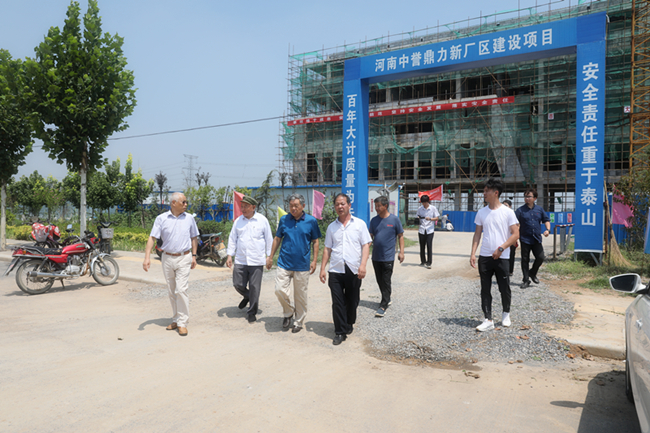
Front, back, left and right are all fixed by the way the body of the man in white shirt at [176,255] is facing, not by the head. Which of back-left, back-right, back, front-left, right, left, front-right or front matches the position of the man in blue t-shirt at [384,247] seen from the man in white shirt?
left

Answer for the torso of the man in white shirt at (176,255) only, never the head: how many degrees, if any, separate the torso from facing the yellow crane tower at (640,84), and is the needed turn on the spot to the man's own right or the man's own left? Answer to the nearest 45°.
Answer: approximately 135° to the man's own left

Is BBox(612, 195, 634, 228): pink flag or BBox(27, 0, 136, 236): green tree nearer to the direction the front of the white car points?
the pink flag

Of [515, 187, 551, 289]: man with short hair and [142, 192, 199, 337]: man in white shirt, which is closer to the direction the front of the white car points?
the man with short hair

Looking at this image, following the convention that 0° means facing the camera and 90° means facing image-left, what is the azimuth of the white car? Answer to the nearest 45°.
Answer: approximately 180°

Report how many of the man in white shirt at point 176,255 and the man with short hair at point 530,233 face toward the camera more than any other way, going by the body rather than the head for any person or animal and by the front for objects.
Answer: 2

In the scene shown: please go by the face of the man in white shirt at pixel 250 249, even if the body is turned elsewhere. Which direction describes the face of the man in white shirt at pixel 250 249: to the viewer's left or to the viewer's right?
to the viewer's left

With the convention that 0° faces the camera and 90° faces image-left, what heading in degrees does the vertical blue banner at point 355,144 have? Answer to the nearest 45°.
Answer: approximately 45°

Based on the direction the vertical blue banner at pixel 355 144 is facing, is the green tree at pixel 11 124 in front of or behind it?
in front

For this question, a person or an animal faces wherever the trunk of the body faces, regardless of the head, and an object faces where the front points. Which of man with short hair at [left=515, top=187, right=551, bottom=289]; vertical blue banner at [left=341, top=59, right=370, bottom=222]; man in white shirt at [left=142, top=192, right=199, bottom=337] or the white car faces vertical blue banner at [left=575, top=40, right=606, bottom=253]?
the white car

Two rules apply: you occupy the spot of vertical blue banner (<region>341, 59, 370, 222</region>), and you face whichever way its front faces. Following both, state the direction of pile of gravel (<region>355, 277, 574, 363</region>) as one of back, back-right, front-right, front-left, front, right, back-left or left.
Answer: front-left

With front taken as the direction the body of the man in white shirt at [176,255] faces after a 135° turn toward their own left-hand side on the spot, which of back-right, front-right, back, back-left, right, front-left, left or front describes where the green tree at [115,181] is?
front-left

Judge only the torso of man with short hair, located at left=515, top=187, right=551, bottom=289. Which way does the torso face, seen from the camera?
toward the camera

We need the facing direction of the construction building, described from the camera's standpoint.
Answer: facing the viewer and to the left of the viewer

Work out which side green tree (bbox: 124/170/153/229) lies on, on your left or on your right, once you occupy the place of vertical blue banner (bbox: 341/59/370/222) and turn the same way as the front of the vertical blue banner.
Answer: on your right

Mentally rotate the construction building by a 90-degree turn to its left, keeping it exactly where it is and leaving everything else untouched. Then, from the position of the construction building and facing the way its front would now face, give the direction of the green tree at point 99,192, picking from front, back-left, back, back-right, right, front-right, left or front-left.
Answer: right

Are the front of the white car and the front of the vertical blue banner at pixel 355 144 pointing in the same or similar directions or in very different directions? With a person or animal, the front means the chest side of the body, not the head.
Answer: very different directions

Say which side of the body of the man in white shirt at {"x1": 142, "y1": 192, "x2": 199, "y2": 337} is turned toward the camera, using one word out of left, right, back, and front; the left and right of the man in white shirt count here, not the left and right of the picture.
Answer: front
